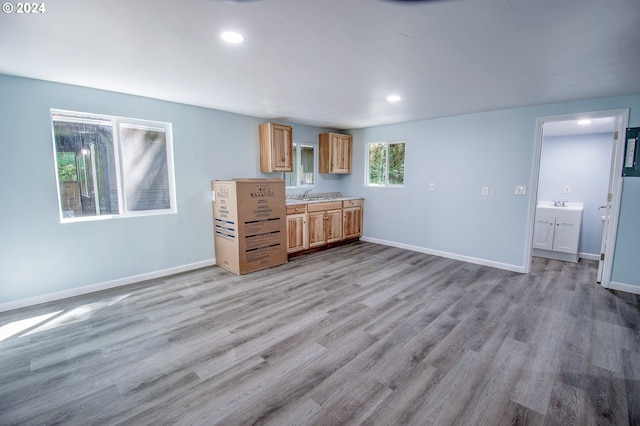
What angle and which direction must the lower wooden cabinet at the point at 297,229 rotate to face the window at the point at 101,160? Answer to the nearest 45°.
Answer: approximately 90° to its right

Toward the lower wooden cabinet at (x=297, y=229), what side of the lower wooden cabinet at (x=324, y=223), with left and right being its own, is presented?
right

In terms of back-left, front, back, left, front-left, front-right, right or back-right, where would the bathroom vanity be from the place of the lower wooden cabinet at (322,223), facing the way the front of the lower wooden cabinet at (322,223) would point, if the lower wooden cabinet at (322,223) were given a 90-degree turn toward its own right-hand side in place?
back-left

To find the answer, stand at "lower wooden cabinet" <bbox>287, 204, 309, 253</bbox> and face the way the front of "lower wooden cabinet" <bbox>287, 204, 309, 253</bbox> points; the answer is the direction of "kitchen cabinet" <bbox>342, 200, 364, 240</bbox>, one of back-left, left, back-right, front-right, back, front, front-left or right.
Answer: left

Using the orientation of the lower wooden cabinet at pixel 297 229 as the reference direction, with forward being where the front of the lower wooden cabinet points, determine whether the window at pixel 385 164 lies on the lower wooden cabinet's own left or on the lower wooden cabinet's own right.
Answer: on the lower wooden cabinet's own left

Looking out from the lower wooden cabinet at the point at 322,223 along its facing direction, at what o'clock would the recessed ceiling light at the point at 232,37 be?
The recessed ceiling light is roughly at 2 o'clock from the lower wooden cabinet.

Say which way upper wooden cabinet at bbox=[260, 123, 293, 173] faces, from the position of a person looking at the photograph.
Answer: facing the viewer and to the right of the viewer

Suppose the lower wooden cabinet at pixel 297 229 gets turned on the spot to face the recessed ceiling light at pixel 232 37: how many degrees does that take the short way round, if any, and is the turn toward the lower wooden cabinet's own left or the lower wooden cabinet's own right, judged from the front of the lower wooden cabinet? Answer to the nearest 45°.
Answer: approximately 45° to the lower wooden cabinet's own right

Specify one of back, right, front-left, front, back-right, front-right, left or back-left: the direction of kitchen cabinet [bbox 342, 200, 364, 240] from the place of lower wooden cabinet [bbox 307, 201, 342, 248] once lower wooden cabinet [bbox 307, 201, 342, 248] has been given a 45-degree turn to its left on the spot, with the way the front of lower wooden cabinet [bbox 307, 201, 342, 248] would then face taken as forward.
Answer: front-left
